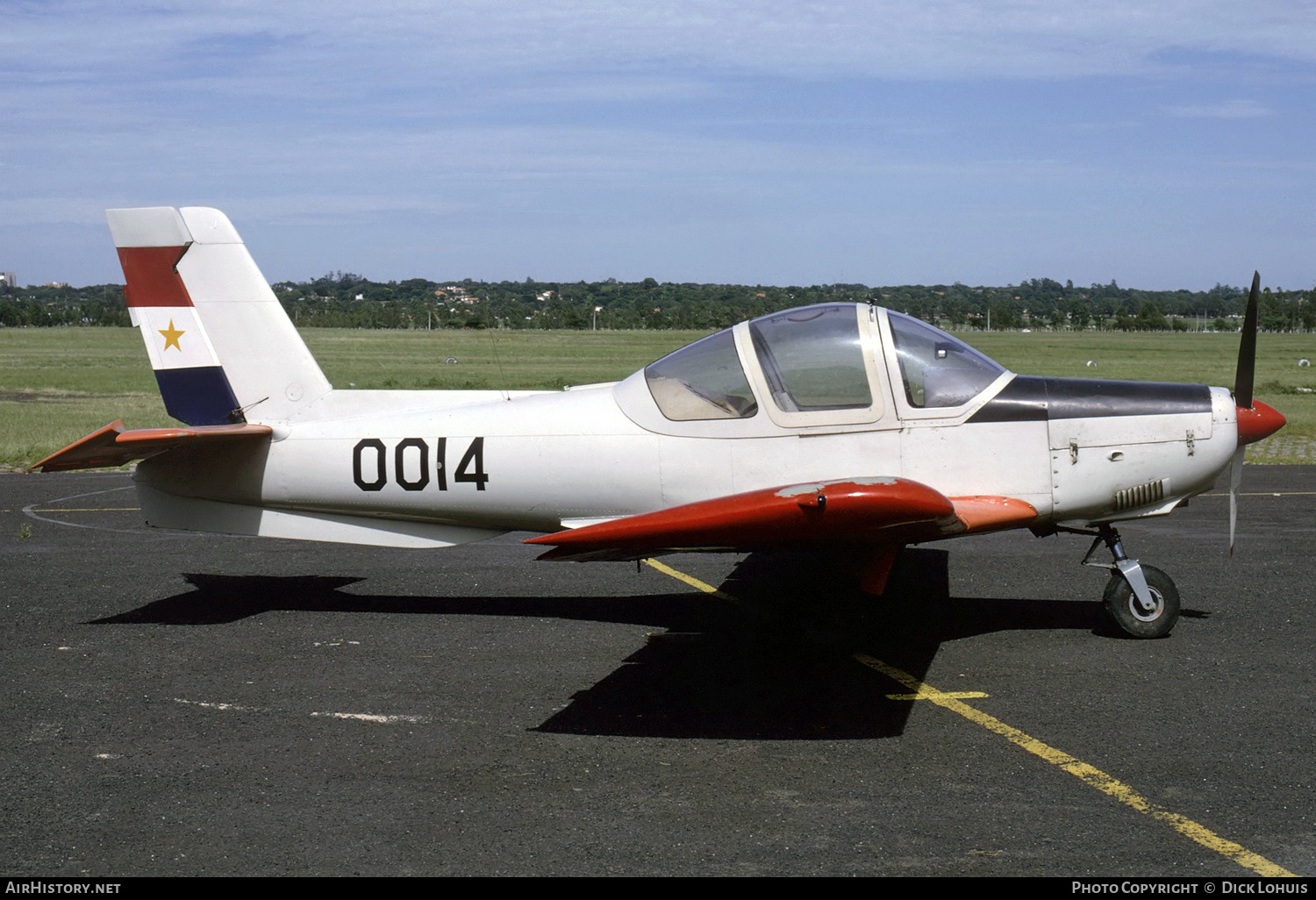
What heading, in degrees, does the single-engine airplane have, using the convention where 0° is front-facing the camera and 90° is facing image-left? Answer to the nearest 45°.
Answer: approximately 270°
